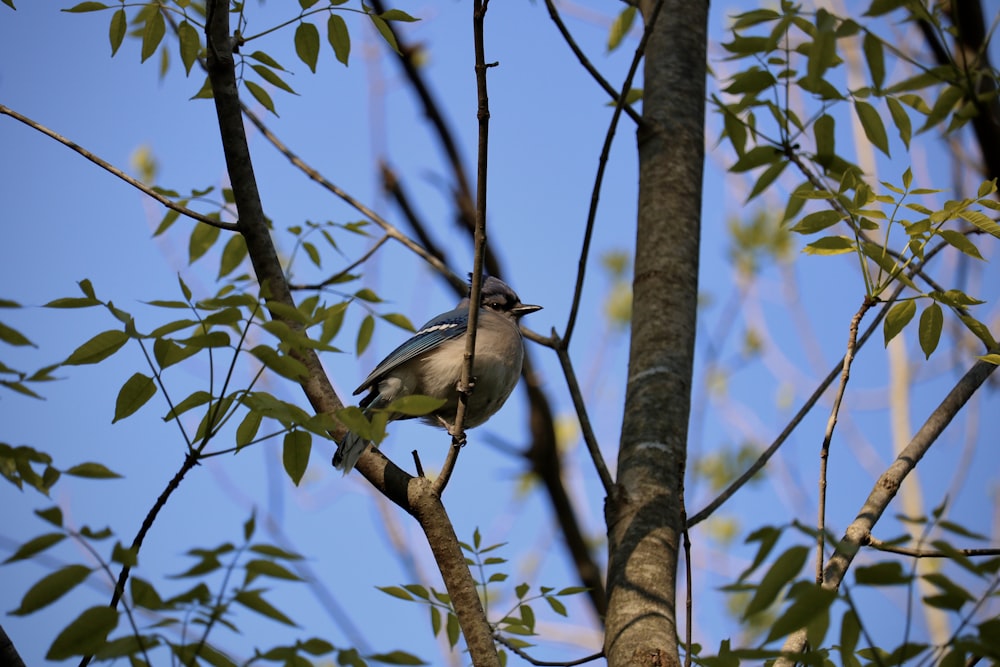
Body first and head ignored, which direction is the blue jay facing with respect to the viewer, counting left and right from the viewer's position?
facing to the right of the viewer
